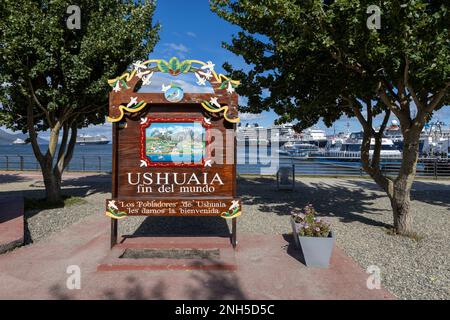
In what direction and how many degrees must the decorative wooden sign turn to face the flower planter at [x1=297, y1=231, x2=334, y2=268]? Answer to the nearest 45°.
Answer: approximately 45° to its left

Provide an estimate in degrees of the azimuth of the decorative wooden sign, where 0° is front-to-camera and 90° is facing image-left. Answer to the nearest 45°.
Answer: approximately 0°

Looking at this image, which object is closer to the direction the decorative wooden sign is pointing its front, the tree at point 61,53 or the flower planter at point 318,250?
the flower planter

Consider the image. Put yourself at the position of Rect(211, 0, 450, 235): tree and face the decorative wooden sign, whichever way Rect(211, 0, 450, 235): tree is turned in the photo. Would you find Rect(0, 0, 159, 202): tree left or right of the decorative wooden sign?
right

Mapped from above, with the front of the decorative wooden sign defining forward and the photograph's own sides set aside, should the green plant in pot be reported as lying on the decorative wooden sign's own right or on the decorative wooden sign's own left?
on the decorative wooden sign's own left

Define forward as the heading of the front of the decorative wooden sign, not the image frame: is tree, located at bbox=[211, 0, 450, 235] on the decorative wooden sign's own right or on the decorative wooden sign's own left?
on the decorative wooden sign's own left

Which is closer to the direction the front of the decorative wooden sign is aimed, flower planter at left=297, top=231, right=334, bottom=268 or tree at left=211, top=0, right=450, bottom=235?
the flower planter

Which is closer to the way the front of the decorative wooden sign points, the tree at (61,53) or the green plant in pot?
the green plant in pot

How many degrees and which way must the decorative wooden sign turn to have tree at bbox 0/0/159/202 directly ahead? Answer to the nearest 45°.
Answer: approximately 135° to its right
